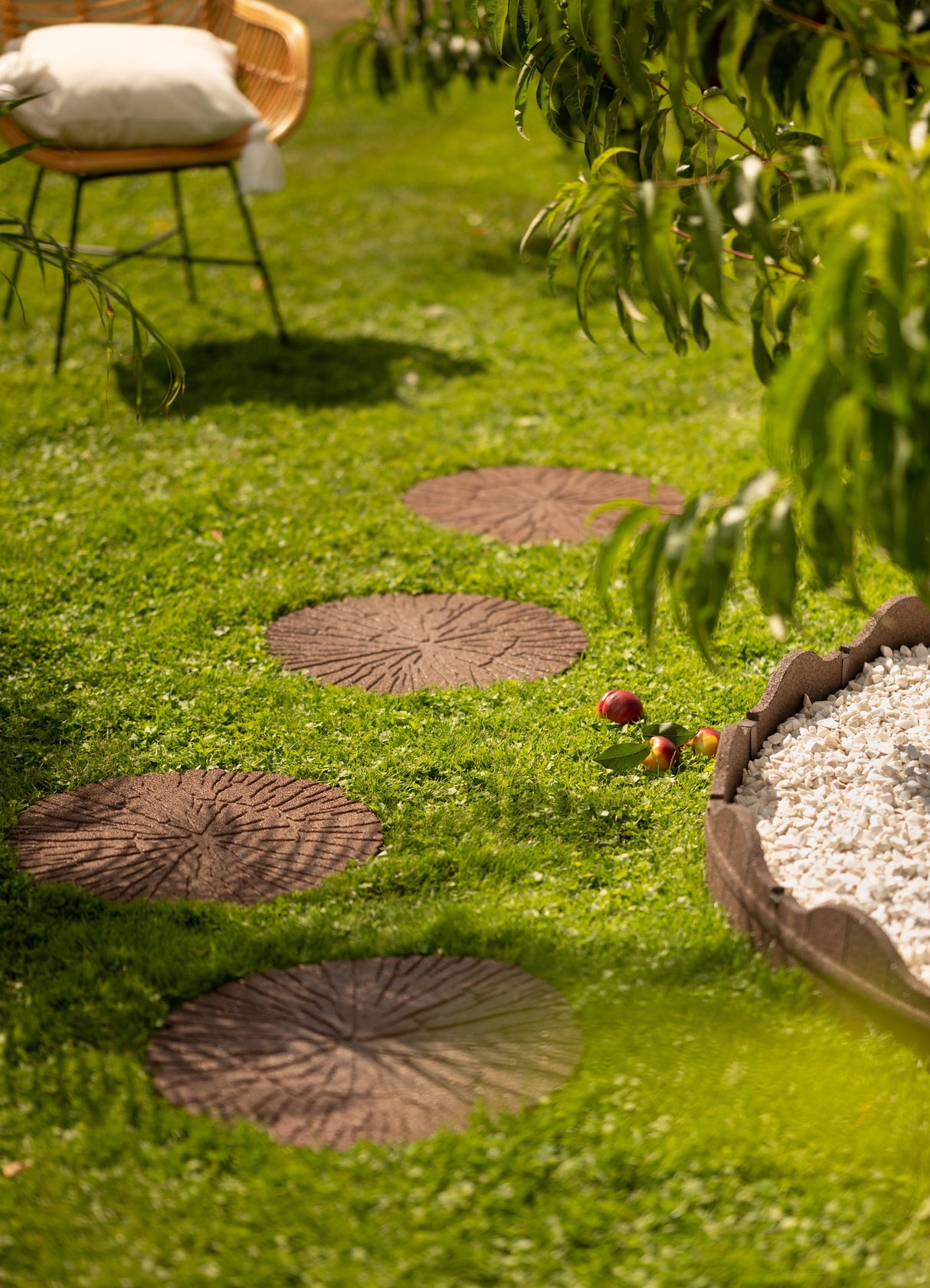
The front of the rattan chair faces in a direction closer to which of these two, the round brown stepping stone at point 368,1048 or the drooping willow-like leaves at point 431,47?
the round brown stepping stone

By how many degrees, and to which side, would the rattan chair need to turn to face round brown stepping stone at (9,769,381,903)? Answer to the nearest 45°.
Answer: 0° — it already faces it

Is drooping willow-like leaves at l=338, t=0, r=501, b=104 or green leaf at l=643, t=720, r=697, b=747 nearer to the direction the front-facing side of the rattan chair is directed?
the green leaf

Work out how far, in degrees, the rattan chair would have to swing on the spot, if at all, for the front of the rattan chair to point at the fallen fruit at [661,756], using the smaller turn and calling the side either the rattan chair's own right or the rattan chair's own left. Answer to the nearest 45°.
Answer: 0° — it already faces it

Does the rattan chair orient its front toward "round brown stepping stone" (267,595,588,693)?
yes

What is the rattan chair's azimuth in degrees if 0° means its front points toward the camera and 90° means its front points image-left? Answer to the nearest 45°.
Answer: approximately 0°

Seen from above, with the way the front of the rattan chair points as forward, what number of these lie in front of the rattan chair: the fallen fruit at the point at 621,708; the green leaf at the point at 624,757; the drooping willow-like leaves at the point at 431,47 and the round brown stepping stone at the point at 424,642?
3

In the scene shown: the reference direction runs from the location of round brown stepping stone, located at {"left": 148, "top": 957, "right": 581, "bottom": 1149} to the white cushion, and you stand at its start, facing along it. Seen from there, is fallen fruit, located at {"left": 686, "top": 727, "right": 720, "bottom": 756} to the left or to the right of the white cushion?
right

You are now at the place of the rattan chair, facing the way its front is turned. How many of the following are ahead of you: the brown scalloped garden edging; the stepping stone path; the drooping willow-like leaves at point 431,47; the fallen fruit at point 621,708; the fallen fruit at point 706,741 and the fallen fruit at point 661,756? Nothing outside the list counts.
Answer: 5

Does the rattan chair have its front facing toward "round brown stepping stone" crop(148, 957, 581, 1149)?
yes

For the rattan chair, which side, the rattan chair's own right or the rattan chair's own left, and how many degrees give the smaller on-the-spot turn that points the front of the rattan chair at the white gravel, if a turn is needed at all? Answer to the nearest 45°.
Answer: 0° — it already faces it

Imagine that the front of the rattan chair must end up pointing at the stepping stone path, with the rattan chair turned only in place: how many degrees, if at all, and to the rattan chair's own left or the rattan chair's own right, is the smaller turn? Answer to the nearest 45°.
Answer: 0° — it already faces it

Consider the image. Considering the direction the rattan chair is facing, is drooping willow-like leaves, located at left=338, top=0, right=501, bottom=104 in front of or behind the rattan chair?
behind
